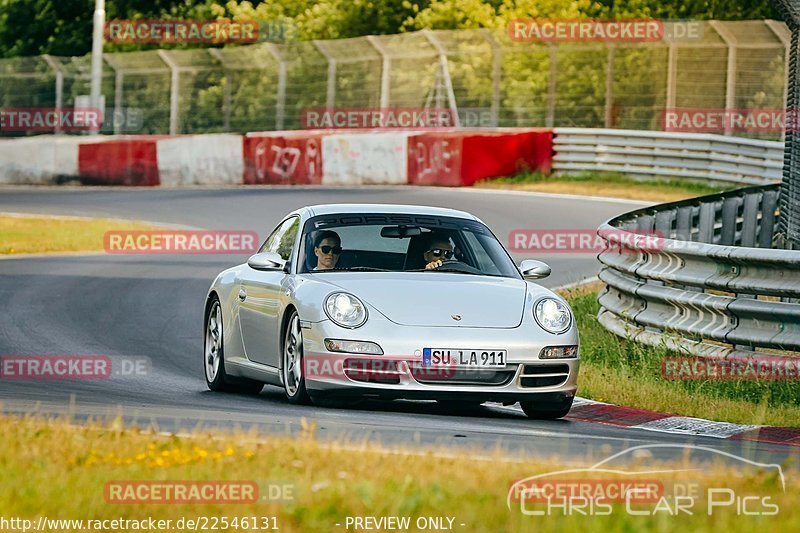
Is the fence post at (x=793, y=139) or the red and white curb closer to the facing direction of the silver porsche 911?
the red and white curb

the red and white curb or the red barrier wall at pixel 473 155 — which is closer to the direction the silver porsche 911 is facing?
the red and white curb

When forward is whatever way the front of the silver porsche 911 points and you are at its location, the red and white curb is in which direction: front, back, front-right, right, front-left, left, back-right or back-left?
left

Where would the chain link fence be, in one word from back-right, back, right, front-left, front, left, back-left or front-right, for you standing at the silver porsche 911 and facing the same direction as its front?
back

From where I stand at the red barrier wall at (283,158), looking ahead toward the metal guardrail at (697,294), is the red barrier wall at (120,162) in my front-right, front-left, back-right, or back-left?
back-right

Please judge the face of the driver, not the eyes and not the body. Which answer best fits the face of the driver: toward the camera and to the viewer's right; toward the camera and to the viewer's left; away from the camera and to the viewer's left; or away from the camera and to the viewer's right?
toward the camera and to the viewer's right

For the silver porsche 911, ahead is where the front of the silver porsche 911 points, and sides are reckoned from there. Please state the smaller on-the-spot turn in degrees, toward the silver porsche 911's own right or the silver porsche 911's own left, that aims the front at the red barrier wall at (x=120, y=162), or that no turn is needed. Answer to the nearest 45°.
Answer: approximately 180°

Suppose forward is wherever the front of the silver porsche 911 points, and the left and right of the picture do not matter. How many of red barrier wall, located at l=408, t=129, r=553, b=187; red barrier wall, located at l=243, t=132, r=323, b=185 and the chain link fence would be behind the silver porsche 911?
3

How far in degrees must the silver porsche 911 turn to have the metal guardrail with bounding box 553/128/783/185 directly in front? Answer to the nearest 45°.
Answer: approximately 180°

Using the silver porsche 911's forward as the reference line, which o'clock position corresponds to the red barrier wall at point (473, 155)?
The red barrier wall is roughly at 6 o'clock from the silver porsche 911.

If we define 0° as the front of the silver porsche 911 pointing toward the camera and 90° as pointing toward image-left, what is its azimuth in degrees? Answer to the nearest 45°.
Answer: approximately 0°
